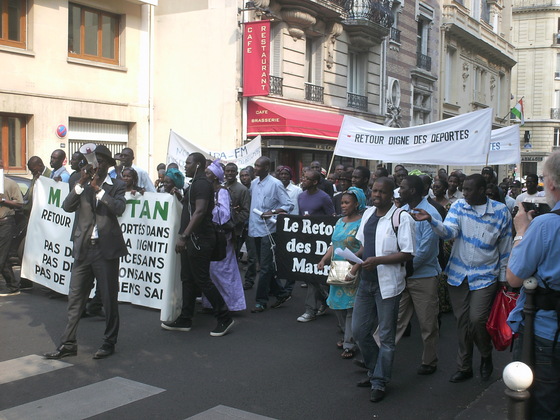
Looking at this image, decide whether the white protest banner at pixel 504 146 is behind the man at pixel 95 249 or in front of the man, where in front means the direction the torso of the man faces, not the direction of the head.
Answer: behind

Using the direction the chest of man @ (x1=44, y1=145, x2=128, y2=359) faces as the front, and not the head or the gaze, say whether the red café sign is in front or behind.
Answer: behind

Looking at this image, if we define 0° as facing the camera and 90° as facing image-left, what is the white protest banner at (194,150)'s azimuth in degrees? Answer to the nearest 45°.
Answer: approximately 0°

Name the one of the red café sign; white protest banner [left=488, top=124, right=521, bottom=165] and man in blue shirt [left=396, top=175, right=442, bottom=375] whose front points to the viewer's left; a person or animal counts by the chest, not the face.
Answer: the man in blue shirt

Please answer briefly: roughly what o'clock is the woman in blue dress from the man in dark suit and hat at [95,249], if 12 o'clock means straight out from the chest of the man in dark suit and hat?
The woman in blue dress is roughly at 8 o'clock from the man in dark suit and hat.

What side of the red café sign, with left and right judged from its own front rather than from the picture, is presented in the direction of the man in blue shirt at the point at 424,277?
front

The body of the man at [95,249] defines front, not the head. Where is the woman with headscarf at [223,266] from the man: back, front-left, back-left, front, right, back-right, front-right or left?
back

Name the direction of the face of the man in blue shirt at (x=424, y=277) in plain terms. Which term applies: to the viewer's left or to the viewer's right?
to the viewer's left

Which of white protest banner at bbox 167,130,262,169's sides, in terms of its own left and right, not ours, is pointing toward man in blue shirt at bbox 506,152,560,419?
front

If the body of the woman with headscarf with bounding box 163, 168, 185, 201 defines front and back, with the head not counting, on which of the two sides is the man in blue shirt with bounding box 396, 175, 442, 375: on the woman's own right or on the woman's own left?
on the woman's own left
